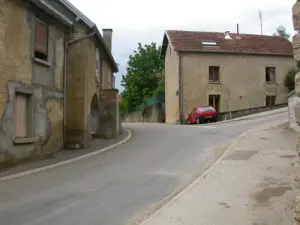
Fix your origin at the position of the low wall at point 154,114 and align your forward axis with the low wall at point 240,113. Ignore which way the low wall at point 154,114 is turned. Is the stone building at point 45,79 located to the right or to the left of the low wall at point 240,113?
right

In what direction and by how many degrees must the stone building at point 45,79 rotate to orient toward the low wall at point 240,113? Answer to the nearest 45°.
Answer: approximately 90° to its left

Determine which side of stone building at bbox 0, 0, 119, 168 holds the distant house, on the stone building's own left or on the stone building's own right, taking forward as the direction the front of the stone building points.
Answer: on the stone building's own left

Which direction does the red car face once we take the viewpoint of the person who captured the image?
facing away from the viewer and to the left of the viewer

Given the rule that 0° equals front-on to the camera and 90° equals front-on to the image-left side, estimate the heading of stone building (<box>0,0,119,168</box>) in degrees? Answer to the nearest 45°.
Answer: approximately 315°
